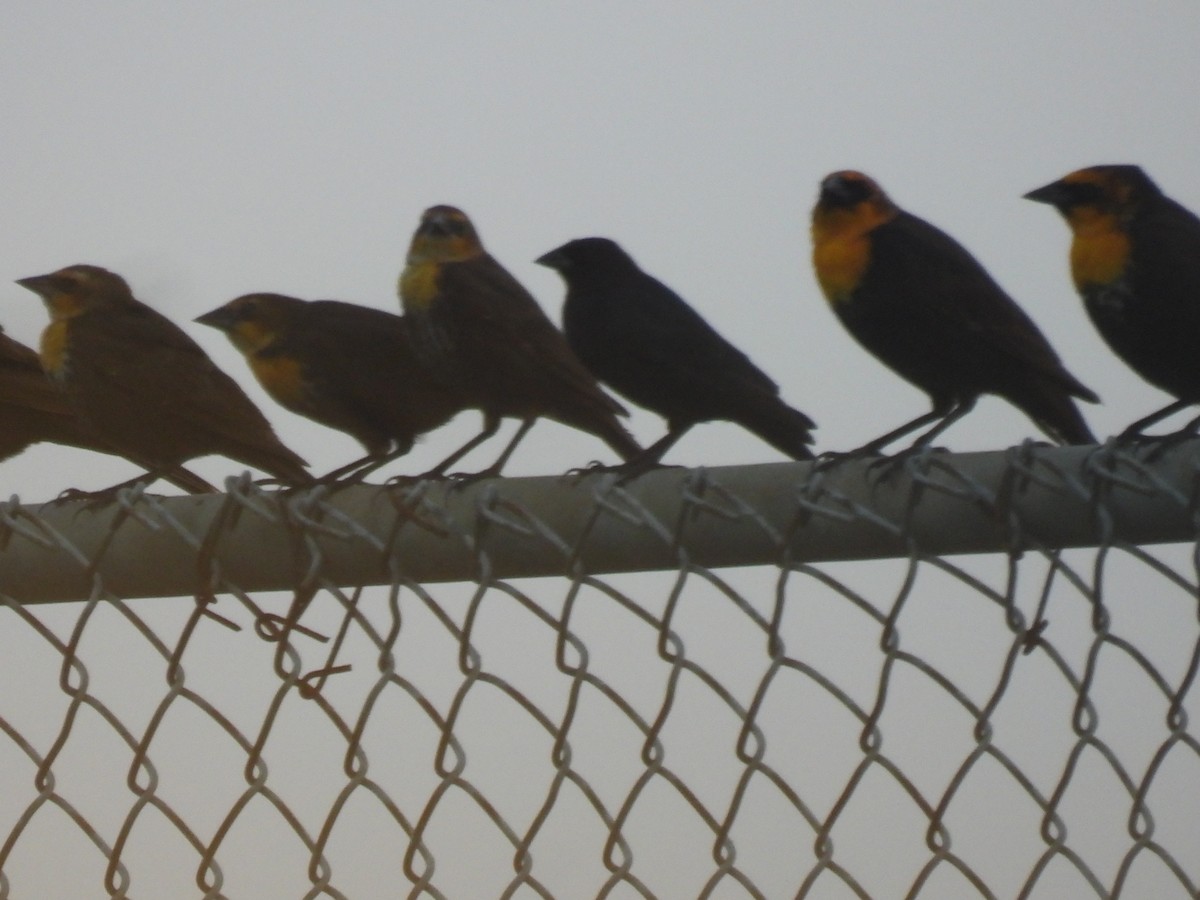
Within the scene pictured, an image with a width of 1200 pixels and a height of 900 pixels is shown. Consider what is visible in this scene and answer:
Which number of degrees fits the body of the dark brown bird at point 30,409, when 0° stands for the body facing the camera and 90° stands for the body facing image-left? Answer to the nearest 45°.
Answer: approximately 90°

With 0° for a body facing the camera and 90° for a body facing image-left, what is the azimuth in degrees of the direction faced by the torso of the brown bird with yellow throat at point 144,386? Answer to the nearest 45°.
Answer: approximately 90°

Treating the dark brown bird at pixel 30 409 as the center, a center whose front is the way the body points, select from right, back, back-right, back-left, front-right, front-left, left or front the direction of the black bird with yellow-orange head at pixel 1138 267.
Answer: back-left

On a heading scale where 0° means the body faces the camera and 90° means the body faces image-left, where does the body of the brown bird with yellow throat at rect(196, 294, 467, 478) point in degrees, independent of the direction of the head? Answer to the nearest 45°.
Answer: approximately 90°

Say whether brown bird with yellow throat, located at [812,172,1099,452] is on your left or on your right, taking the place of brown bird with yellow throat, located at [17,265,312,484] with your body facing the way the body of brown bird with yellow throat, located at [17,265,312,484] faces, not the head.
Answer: on your left

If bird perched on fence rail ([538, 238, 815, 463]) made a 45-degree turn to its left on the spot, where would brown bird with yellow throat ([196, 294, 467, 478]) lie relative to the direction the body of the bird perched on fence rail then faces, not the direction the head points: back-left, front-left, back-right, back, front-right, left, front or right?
right

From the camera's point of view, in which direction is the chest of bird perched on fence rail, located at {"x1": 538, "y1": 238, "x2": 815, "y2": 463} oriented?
to the viewer's left
